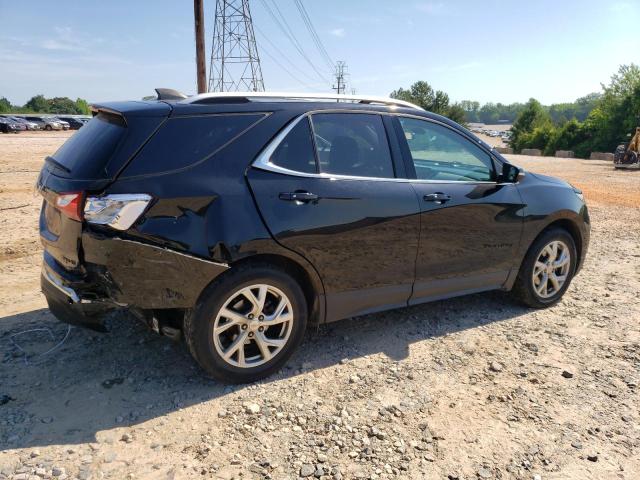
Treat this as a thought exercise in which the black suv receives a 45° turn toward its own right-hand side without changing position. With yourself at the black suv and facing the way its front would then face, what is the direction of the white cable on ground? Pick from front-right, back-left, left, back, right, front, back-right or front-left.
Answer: back

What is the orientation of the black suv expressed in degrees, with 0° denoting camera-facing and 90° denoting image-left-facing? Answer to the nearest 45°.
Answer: approximately 225°
